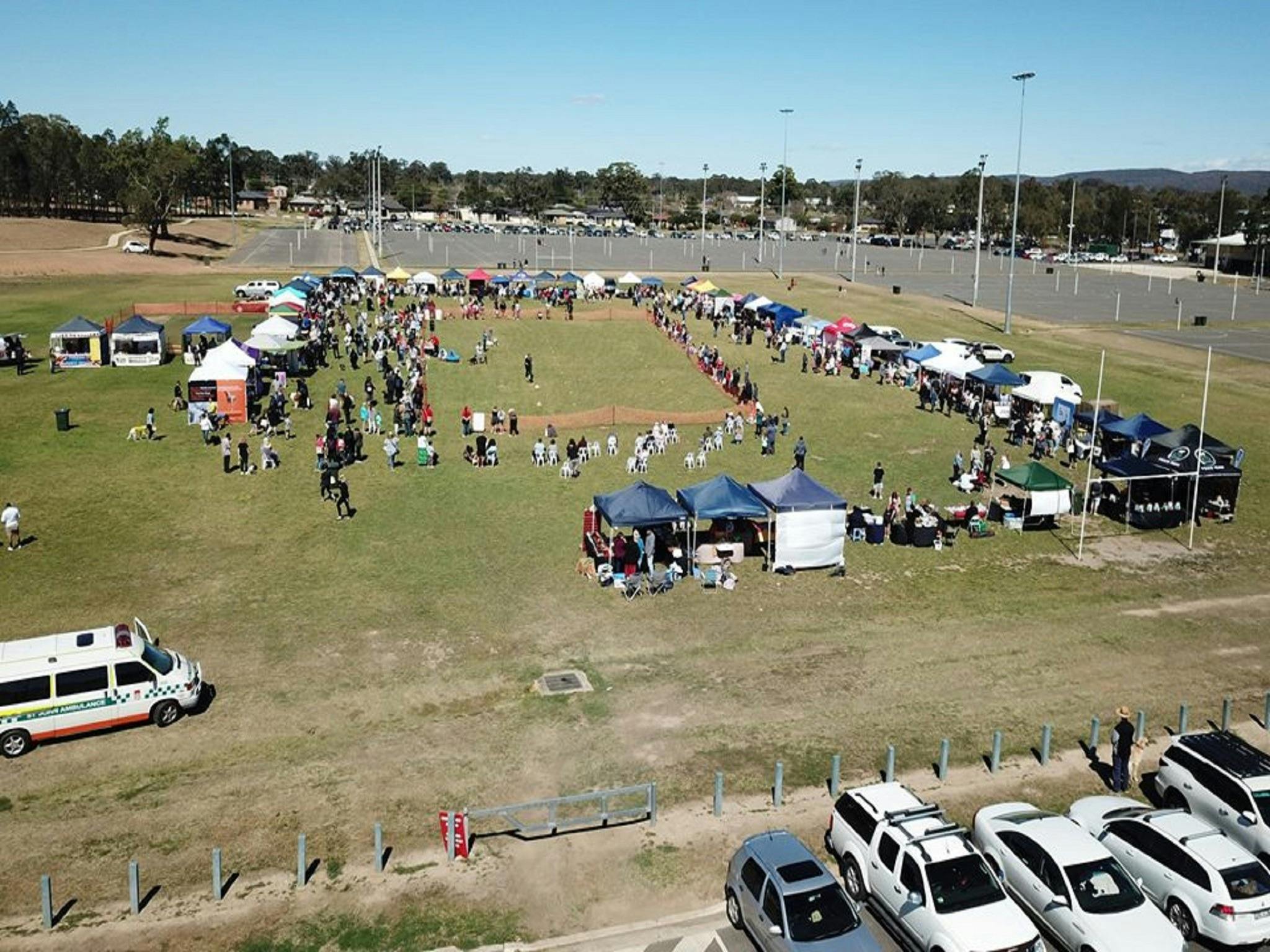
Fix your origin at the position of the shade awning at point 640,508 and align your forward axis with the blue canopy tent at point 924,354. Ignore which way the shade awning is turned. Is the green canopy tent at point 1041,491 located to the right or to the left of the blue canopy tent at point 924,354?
right

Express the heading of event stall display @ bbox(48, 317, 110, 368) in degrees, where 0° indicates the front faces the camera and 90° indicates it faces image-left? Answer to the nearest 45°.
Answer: approximately 0°

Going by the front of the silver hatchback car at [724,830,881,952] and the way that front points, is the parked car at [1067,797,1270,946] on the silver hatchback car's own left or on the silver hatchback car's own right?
on the silver hatchback car's own left

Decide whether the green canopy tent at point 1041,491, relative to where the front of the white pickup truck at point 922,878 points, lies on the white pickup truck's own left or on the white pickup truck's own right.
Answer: on the white pickup truck's own left

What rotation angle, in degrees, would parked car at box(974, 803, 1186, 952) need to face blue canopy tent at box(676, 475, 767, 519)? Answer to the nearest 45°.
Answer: approximately 180°

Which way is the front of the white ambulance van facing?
to the viewer's right

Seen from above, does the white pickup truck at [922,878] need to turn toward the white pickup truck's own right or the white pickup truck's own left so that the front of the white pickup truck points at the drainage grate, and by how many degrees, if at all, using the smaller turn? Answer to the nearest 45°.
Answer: approximately 180°
